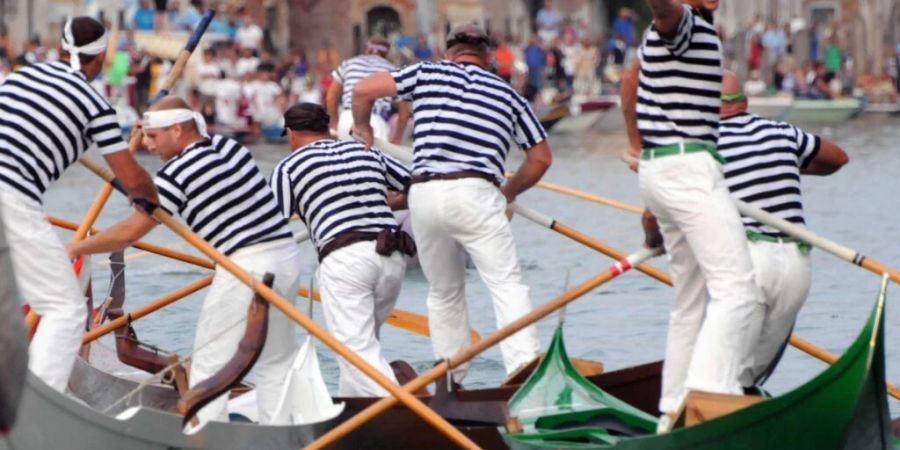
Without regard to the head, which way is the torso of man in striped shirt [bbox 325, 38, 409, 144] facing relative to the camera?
away from the camera

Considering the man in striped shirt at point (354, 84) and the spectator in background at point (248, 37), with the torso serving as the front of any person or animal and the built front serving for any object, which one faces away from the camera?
the man in striped shirt

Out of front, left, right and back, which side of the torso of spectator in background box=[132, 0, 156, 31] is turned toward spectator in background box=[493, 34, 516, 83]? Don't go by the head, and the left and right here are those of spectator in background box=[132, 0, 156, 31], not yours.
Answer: left

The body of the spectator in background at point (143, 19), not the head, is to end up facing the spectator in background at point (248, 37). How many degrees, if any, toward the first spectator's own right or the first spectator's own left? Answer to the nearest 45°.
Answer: approximately 135° to the first spectator's own left

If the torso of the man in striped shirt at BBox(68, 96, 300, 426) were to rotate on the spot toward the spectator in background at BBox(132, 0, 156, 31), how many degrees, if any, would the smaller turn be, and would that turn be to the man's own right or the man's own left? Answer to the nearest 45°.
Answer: approximately 45° to the man's own right

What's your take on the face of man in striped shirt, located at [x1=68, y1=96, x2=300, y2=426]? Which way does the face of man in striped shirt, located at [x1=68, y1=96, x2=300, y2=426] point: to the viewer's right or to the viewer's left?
to the viewer's left

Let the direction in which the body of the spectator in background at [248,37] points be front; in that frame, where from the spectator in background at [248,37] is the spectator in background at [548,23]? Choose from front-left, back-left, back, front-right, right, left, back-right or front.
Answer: back-left

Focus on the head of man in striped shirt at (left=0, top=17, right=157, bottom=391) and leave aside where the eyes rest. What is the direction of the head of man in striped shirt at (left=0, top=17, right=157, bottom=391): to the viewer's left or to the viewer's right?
to the viewer's right

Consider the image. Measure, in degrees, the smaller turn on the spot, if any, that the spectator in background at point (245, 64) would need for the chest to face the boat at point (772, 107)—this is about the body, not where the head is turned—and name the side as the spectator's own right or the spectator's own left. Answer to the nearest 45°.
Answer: approximately 90° to the spectator's own left

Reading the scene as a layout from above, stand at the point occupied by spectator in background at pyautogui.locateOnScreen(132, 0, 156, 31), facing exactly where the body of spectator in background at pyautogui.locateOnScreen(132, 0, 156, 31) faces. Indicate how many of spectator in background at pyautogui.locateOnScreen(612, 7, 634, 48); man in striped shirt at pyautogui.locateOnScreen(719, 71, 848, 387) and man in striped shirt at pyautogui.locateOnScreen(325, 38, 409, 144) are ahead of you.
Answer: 2

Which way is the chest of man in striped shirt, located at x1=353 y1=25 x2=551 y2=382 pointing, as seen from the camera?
away from the camera

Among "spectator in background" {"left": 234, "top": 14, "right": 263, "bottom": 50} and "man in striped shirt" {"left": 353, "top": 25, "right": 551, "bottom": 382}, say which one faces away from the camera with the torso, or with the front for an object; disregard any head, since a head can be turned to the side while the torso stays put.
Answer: the man in striped shirt

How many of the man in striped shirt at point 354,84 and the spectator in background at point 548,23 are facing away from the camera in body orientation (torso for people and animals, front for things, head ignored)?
1

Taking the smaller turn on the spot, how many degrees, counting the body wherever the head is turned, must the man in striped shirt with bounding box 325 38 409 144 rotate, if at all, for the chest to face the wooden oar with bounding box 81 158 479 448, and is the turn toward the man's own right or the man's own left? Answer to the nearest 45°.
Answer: approximately 180°
